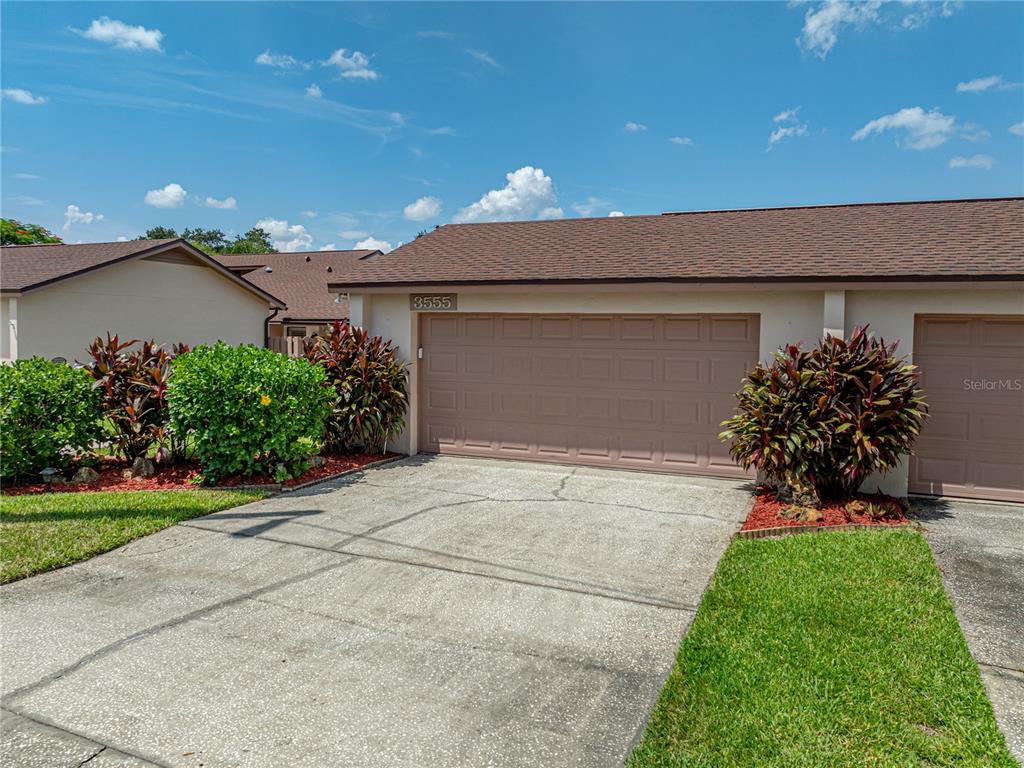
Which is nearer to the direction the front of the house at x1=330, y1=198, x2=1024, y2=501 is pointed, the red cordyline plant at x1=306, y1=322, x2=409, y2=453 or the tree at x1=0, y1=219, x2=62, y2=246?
the red cordyline plant

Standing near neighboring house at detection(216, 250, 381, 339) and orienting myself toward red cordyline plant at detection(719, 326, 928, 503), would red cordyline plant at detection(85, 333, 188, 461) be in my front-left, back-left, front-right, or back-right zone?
front-right

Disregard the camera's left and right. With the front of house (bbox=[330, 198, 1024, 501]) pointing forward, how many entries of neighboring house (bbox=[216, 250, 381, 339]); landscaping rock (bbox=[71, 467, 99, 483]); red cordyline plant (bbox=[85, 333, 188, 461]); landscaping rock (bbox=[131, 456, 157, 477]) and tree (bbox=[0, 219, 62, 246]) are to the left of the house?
0

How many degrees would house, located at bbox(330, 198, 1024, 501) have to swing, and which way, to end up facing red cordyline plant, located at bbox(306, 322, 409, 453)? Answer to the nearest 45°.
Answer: approximately 90° to its right

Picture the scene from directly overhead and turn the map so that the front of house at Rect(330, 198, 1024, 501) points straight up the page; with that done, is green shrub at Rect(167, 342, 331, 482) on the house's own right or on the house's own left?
on the house's own right

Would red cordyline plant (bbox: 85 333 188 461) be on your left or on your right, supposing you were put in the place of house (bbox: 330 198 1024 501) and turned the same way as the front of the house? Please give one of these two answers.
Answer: on your right

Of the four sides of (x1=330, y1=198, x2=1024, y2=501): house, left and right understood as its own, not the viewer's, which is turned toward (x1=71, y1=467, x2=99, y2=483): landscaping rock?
right

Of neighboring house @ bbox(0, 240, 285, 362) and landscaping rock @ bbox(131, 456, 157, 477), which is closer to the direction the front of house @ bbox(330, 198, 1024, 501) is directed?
the landscaping rock

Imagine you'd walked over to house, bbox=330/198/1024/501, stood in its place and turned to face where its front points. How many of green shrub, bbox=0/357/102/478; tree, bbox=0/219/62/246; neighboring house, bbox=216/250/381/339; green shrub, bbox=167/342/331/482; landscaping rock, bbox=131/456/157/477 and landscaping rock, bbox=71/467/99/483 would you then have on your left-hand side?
0

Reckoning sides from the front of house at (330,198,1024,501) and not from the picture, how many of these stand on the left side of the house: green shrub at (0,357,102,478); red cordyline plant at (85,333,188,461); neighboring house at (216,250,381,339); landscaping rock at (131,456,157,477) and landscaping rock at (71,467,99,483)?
0

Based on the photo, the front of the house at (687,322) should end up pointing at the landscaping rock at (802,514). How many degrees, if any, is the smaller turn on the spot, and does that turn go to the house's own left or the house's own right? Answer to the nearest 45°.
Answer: approximately 45° to the house's own left

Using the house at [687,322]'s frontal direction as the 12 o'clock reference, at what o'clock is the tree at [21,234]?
The tree is roughly at 4 o'clock from the house.

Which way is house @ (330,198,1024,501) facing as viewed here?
toward the camera

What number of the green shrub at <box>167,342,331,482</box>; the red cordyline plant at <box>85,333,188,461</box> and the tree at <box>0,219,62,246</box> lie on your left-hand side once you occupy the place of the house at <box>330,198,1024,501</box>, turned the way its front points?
0

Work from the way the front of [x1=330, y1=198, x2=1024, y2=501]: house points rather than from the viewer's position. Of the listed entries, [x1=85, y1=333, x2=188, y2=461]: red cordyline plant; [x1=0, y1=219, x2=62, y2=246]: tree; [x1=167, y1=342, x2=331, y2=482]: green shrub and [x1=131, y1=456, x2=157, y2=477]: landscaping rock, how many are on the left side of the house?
0

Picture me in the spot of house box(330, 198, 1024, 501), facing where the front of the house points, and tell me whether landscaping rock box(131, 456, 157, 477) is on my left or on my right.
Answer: on my right

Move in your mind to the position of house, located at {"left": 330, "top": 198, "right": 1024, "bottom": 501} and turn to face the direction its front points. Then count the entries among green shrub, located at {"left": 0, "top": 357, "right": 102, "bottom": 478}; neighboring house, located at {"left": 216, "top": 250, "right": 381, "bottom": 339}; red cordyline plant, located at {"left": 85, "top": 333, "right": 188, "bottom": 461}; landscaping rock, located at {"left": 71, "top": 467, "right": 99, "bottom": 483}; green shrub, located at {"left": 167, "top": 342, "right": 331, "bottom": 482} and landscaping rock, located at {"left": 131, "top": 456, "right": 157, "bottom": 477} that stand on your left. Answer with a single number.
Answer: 0

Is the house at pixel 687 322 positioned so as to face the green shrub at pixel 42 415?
no
